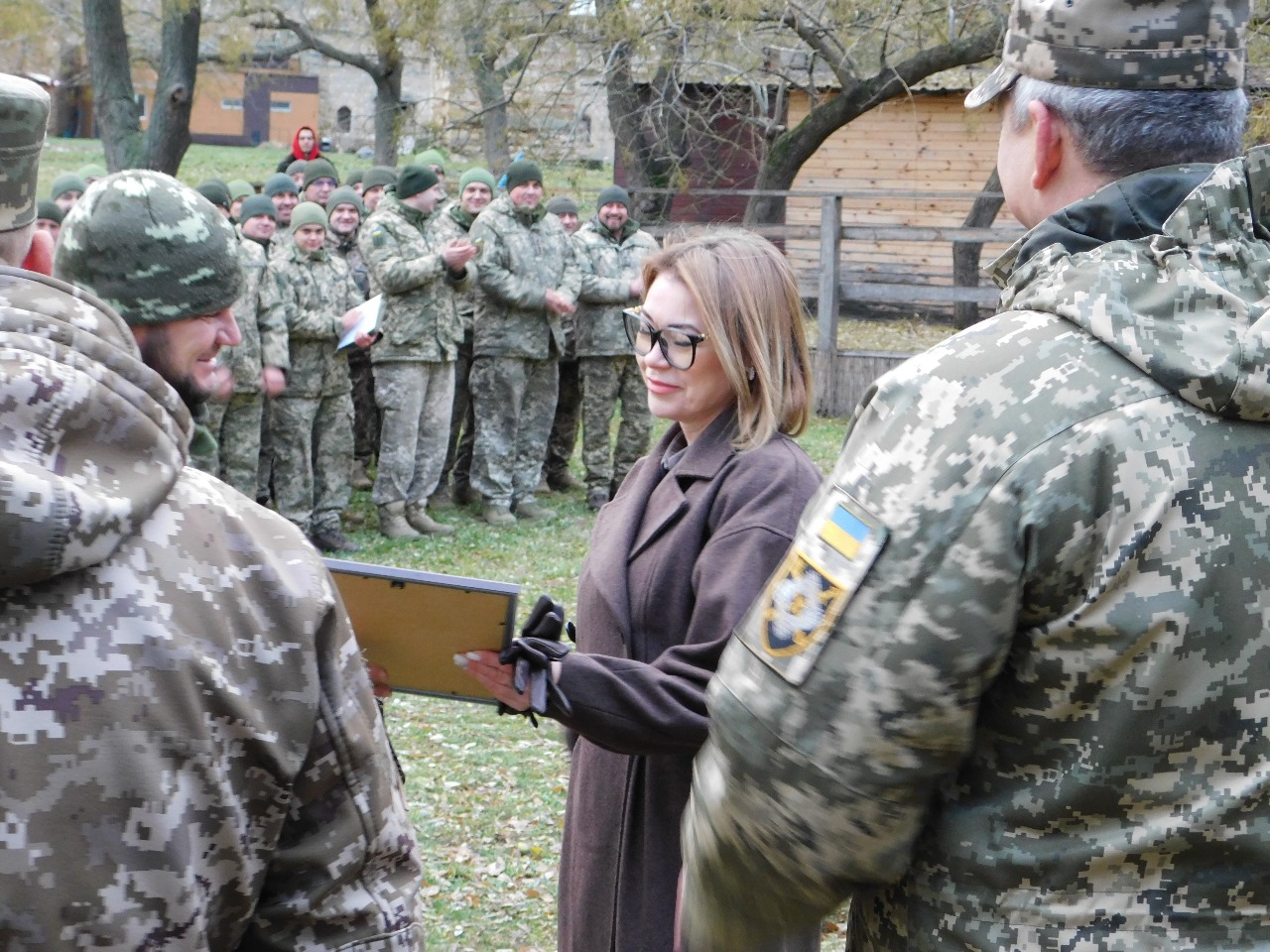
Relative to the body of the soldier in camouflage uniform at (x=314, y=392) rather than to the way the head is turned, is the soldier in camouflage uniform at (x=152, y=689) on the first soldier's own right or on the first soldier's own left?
on the first soldier's own right

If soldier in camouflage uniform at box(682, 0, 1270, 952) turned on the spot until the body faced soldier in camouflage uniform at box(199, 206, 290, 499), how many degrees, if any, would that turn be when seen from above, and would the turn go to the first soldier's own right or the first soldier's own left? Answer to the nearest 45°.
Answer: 0° — they already face them

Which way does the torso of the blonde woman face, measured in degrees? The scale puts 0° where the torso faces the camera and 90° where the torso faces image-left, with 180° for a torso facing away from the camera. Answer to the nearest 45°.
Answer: approximately 45°

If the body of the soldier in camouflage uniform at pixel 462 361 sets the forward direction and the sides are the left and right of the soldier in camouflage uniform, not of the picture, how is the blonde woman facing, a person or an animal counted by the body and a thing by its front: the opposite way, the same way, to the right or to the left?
to the right

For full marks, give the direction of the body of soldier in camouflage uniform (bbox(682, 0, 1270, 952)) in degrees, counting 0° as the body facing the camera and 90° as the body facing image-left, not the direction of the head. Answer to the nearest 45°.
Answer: approximately 135°

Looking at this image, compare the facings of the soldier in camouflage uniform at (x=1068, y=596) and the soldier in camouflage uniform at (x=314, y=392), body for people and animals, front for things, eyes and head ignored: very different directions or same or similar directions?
very different directions

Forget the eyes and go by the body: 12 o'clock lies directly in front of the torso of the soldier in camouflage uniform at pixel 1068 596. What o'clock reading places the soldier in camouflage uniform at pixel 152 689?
the soldier in camouflage uniform at pixel 152 689 is roughly at 10 o'clock from the soldier in camouflage uniform at pixel 1068 596.

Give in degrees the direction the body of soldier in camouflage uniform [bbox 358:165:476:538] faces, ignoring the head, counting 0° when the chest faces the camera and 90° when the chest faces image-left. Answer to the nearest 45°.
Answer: approximately 315°

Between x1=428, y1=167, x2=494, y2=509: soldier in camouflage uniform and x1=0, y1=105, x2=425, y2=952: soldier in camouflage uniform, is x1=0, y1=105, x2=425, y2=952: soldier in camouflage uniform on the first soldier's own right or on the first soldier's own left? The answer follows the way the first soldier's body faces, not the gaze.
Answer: on the first soldier's own right

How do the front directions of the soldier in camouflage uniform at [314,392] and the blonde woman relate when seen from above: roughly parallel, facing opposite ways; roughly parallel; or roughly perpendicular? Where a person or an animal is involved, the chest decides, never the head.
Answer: roughly perpendicular

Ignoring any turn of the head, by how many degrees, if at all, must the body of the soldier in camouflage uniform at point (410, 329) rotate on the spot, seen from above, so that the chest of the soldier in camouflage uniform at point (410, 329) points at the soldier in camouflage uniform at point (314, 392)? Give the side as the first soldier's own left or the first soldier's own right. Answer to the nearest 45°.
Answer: approximately 90° to the first soldier's own right
